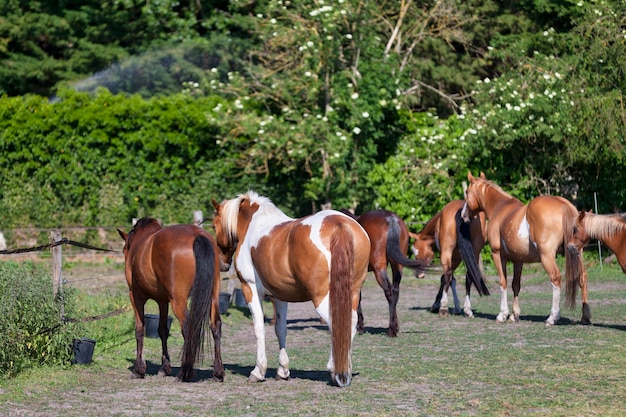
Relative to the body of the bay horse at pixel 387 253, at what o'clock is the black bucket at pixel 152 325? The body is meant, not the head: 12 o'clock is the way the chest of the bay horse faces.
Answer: The black bucket is roughly at 10 o'clock from the bay horse.

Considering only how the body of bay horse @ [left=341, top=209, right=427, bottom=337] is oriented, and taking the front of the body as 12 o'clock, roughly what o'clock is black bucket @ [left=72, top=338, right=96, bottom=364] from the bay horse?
The black bucket is roughly at 9 o'clock from the bay horse.

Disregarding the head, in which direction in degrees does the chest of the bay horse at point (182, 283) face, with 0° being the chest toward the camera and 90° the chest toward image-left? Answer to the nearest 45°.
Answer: approximately 135°

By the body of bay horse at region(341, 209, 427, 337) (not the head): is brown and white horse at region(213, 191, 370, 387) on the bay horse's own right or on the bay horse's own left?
on the bay horse's own left

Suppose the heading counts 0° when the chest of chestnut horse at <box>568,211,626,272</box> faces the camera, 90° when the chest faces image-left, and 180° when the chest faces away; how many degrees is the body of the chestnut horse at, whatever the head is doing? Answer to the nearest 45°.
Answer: approximately 90°

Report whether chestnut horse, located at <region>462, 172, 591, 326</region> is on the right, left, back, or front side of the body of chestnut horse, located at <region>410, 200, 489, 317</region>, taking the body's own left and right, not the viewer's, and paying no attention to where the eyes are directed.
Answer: back
